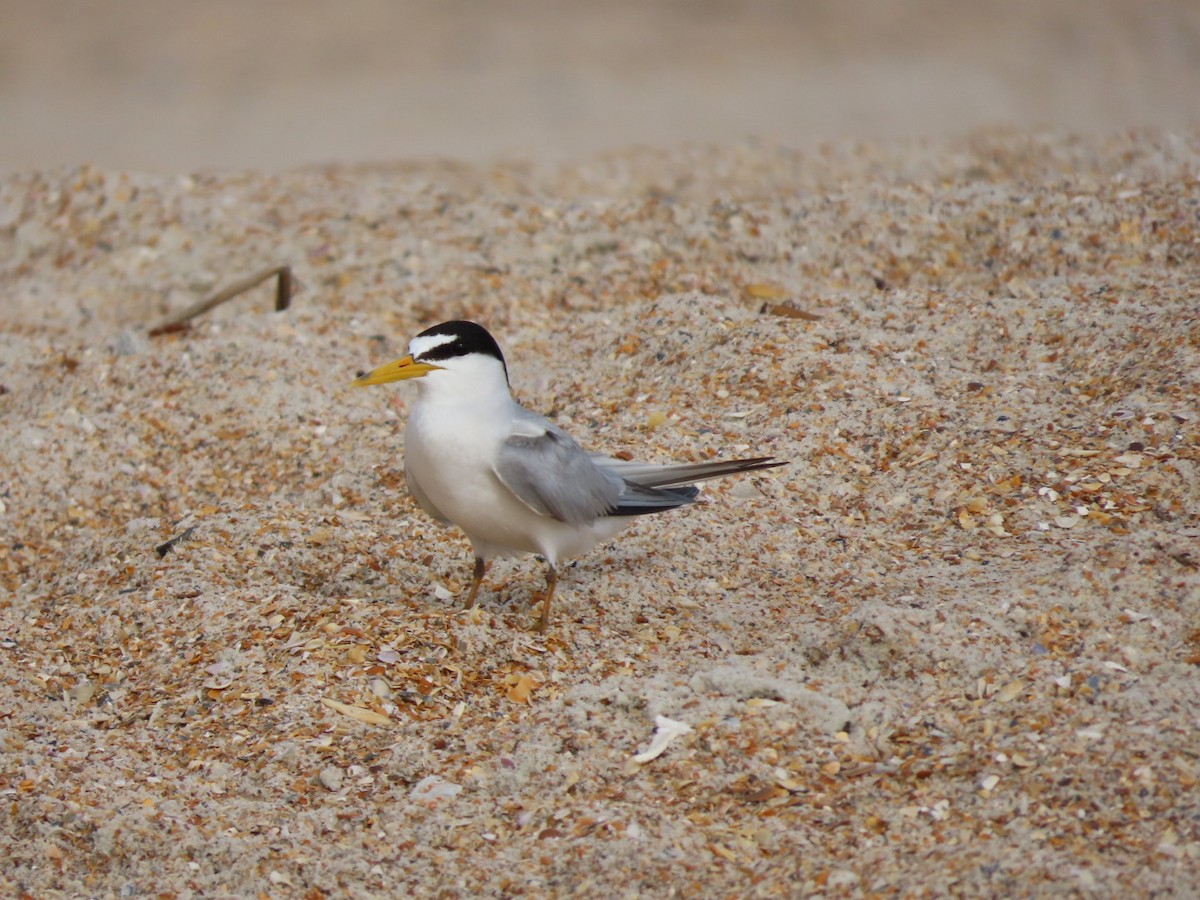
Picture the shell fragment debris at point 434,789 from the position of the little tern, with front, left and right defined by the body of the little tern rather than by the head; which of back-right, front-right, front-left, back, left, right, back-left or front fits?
front-left

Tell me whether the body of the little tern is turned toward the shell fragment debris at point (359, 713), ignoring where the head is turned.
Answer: yes

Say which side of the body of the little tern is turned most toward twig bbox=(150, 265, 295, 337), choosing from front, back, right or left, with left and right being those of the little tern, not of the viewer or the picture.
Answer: right

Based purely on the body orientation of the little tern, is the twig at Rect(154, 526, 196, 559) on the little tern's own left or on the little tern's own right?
on the little tern's own right

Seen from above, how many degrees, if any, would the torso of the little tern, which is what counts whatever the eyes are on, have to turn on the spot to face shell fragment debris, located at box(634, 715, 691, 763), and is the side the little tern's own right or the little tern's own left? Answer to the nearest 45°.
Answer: approximately 90° to the little tern's own left

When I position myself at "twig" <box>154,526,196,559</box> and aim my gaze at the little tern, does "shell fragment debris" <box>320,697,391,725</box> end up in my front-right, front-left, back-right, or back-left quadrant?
front-right

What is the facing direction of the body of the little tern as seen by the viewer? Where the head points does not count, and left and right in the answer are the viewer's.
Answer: facing the viewer and to the left of the viewer

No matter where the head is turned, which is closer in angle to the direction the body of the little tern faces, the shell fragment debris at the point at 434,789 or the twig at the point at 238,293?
the shell fragment debris

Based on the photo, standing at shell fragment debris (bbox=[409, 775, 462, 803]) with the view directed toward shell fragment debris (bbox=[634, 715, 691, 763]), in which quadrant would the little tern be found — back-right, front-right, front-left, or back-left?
front-left

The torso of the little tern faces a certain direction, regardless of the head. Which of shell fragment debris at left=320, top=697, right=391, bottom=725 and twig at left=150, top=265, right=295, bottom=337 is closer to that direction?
the shell fragment debris

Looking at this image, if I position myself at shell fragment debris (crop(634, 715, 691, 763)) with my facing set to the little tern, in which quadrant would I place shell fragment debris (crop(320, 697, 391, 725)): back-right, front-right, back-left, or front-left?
front-left

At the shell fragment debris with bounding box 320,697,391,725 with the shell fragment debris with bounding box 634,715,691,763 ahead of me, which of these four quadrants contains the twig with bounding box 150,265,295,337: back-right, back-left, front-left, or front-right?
back-left
